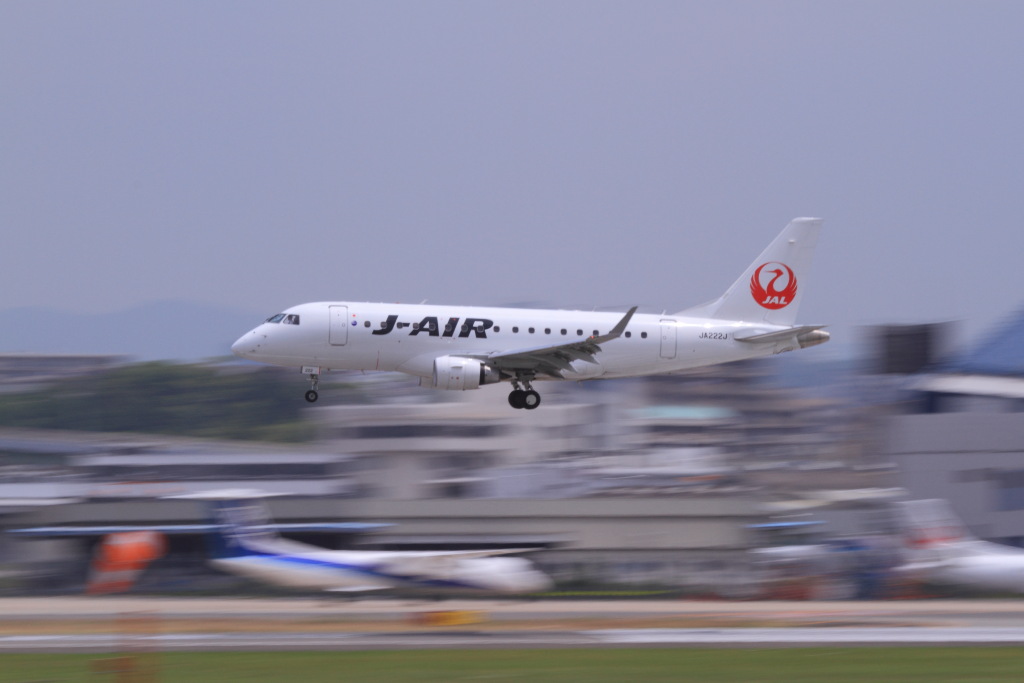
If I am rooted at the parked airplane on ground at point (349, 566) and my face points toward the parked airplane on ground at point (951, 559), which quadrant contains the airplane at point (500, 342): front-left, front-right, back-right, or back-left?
front-right

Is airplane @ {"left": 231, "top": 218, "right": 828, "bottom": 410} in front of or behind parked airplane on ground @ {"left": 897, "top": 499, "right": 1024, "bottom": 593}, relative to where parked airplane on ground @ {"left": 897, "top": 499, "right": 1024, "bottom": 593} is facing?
behind

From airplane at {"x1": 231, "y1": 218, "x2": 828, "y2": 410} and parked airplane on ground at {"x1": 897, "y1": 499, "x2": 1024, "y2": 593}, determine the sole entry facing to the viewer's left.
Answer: the airplane

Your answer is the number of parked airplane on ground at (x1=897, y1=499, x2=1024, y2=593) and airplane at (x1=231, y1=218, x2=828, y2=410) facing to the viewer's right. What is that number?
1

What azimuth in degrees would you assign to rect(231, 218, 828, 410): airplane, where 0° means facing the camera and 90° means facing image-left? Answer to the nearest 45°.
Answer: approximately 90°

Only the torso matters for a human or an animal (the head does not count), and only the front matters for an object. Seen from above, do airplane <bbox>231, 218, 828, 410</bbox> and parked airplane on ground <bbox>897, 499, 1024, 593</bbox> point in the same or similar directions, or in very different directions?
very different directions

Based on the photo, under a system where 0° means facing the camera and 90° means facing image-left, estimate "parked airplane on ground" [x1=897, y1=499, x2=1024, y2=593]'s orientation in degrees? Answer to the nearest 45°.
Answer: approximately 270°

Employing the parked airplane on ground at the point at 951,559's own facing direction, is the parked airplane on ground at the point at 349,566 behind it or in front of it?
behind

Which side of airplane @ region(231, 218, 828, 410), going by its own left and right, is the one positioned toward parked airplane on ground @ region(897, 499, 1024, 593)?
right
